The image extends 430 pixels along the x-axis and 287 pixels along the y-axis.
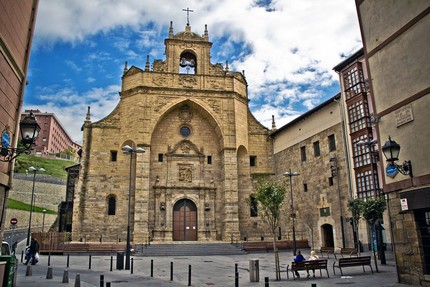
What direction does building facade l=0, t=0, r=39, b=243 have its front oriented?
to the viewer's right

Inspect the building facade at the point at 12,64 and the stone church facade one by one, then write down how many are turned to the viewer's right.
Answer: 1

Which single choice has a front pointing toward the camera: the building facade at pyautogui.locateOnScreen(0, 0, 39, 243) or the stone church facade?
the stone church facade

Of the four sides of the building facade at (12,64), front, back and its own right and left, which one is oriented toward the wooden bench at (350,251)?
front

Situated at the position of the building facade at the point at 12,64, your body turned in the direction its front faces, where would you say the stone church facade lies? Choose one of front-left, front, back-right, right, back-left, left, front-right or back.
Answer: front-left

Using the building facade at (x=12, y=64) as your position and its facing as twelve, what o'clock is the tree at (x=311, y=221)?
The tree is roughly at 11 o'clock from the building facade.

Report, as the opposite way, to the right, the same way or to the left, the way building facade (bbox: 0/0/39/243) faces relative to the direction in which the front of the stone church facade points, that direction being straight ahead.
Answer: to the left

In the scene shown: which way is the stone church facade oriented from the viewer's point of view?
toward the camera

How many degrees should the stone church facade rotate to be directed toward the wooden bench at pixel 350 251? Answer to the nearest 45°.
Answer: approximately 45° to its left

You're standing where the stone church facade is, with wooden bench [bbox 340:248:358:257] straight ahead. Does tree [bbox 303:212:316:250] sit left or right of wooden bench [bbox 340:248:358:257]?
left

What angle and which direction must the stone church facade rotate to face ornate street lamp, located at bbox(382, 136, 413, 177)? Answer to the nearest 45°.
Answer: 0° — it already faces it

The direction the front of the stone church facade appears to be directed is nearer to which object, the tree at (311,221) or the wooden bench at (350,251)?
the wooden bench

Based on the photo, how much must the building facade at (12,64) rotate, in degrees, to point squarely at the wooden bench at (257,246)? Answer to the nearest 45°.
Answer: approximately 45° to its left

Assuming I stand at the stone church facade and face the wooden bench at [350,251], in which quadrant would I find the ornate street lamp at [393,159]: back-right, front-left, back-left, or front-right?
front-right

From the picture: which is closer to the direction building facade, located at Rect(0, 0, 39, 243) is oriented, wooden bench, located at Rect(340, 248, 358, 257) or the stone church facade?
the wooden bench
